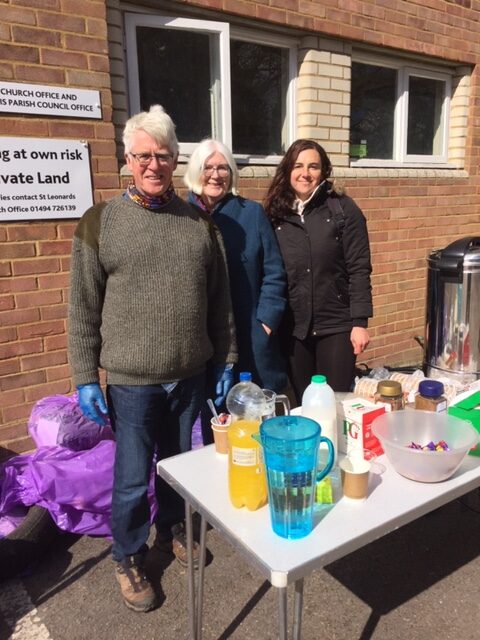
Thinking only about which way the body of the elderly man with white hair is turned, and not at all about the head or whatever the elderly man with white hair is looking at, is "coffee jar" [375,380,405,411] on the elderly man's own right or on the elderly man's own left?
on the elderly man's own left

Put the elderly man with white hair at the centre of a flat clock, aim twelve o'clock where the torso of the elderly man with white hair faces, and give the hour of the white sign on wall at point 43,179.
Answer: The white sign on wall is roughly at 5 o'clock from the elderly man with white hair.

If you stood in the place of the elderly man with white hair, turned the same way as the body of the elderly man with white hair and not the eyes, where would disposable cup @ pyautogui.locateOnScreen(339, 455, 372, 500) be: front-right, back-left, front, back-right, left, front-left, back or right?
front-left

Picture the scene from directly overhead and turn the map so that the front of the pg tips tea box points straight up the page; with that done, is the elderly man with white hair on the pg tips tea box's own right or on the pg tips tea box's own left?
on the pg tips tea box's own right

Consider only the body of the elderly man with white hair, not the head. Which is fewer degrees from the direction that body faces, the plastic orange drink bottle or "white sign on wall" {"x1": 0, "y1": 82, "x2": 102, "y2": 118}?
the plastic orange drink bottle

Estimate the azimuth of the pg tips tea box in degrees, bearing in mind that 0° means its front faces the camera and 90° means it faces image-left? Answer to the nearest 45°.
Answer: approximately 45°

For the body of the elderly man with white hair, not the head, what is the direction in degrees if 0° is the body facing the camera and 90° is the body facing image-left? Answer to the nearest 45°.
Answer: approximately 0°

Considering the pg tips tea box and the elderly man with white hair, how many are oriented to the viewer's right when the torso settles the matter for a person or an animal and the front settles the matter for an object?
0

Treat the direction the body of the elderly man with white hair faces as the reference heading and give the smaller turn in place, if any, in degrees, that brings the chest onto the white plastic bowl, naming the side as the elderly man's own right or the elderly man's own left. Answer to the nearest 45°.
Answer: approximately 45° to the elderly man's own left
